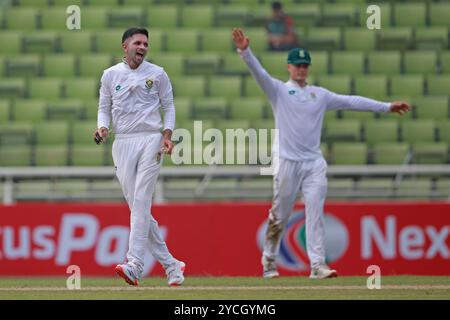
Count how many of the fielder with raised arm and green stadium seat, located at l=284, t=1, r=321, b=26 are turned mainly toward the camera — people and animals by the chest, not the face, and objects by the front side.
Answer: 2

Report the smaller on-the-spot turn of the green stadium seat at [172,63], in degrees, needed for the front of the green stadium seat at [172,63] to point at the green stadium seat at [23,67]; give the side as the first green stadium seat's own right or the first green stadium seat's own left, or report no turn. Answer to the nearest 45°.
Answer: approximately 90° to the first green stadium seat's own right

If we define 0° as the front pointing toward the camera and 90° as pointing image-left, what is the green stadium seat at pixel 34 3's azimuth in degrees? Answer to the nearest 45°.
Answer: approximately 0°
